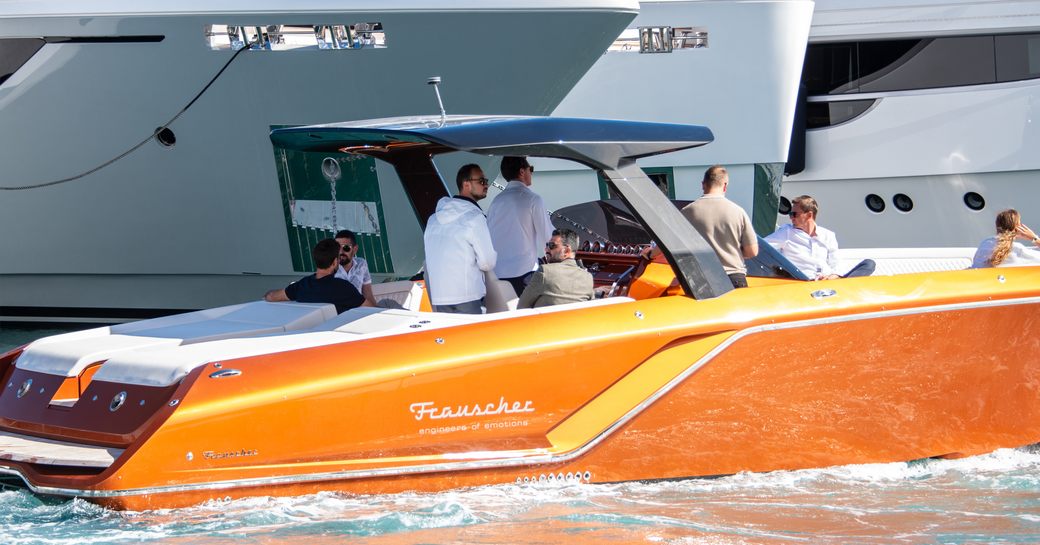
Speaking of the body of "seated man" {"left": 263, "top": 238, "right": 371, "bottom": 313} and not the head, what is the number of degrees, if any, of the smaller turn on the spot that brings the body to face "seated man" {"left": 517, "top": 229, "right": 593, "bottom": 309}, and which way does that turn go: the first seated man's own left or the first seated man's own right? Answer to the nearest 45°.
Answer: approximately 90° to the first seated man's own right

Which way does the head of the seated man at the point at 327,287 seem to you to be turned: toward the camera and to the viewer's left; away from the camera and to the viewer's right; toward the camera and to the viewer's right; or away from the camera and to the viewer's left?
away from the camera and to the viewer's right

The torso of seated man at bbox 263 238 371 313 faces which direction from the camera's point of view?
away from the camera

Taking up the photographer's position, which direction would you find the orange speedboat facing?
facing away from the viewer and to the right of the viewer

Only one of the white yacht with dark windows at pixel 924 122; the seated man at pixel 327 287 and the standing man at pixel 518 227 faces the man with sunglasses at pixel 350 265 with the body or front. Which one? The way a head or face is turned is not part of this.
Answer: the seated man

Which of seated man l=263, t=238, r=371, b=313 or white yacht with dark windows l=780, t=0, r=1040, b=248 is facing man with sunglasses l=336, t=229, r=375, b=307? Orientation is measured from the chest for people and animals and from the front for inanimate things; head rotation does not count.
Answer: the seated man

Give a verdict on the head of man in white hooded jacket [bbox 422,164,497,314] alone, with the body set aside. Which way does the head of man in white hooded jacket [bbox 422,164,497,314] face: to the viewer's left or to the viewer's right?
to the viewer's right

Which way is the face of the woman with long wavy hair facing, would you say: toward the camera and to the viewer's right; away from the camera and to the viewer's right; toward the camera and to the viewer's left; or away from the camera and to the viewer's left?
away from the camera and to the viewer's right

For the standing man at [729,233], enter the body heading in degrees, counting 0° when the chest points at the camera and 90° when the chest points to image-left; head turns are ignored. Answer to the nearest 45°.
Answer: approximately 180°
